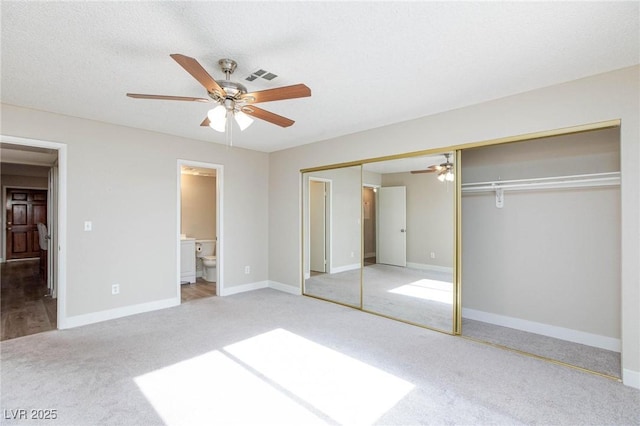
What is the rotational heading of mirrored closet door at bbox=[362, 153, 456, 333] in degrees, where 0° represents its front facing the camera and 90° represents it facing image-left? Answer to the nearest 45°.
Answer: approximately 45°

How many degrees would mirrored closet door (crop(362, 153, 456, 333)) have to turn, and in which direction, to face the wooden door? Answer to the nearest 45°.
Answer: approximately 45° to its right

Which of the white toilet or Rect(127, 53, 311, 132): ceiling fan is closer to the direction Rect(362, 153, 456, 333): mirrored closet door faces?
the ceiling fan

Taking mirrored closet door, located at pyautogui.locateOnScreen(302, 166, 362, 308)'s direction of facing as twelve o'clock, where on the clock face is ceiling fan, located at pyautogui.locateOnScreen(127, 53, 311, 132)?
The ceiling fan is roughly at 11 o'clock from the mirrored closet door.

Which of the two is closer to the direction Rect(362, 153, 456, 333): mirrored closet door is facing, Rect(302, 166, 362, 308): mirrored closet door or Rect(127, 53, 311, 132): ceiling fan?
the ceiling fan

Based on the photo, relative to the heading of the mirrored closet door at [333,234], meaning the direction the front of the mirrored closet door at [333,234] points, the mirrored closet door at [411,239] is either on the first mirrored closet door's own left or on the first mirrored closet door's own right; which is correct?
on the first mirrored closet door's own left

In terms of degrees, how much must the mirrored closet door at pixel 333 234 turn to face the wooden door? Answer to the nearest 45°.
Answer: approximately 45° to its right

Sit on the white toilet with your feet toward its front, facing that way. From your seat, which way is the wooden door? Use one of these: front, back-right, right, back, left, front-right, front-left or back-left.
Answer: back

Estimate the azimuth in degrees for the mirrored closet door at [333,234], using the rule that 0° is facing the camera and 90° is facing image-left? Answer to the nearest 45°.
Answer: approximately 45°
